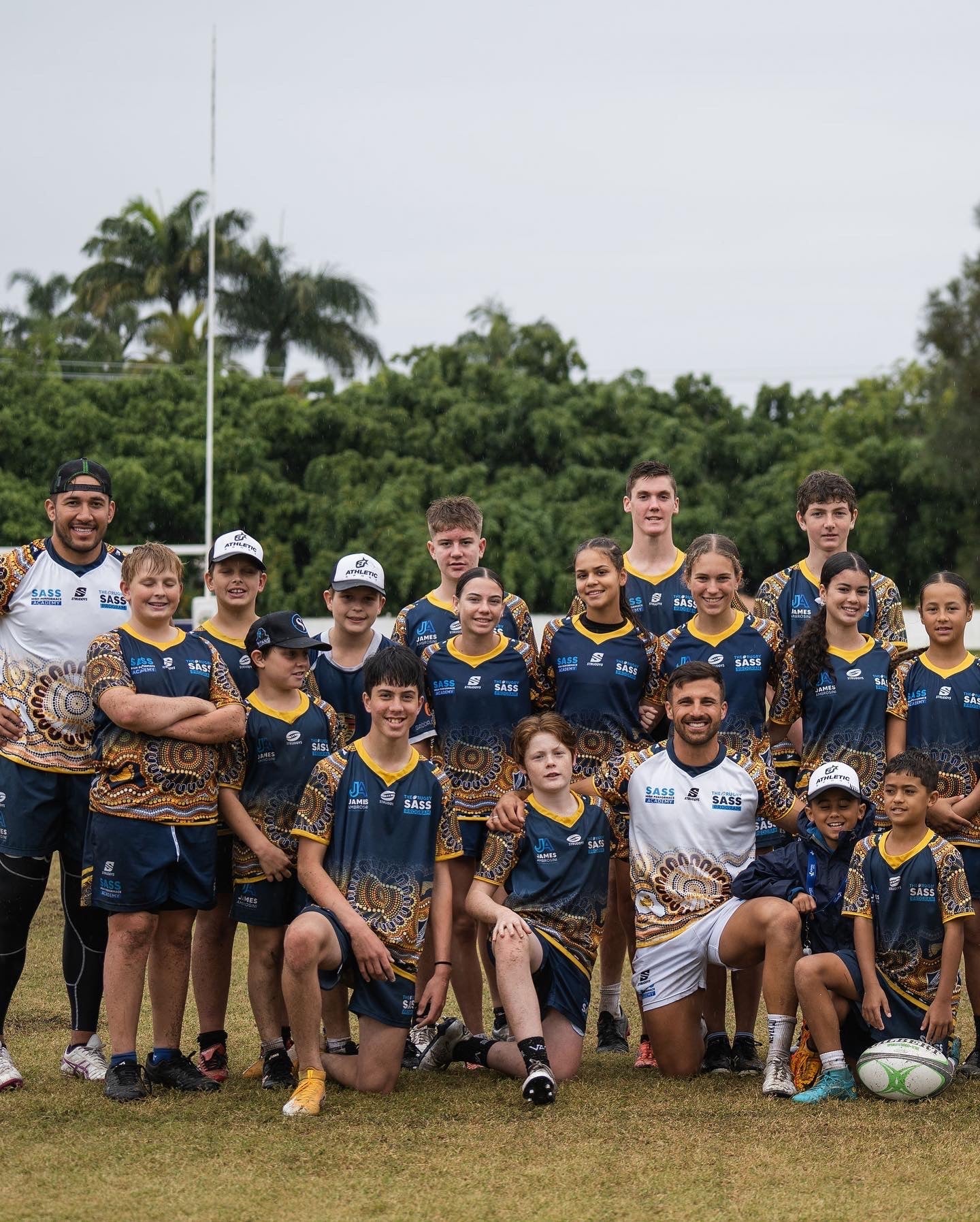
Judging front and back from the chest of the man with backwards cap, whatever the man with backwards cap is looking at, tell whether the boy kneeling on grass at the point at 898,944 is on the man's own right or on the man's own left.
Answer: on the man's own left

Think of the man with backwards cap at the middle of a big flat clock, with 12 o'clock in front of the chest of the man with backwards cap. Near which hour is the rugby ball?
The rugby ball is roughly at 10 o'clock from the man with backwards cap.

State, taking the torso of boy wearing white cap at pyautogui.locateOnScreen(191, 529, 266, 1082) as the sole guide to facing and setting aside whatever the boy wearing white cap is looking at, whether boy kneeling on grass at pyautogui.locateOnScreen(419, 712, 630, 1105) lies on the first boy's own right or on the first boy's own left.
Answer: on the first boy's own left

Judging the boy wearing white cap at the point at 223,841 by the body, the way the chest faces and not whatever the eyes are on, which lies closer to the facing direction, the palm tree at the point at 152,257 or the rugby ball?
the rugby ball

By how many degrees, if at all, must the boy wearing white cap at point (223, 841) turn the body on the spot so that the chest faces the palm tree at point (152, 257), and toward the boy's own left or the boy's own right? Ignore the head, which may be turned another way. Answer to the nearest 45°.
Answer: approximately 180°

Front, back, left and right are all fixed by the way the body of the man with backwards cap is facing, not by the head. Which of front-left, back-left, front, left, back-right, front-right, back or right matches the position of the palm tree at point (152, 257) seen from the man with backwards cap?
back

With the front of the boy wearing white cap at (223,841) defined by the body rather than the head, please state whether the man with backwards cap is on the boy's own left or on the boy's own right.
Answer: on the boy's own right

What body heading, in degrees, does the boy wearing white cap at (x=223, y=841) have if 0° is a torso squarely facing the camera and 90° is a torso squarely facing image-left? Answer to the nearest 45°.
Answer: approximately 0°

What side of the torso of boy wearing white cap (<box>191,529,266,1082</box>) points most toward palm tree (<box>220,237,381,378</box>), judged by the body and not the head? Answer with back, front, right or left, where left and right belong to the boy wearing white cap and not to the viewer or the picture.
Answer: back

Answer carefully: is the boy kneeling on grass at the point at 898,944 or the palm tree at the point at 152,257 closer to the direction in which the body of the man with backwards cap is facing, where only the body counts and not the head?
the boy kneeling on grass

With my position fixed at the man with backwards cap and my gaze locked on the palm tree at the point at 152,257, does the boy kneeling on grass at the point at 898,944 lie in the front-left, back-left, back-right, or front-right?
back-right

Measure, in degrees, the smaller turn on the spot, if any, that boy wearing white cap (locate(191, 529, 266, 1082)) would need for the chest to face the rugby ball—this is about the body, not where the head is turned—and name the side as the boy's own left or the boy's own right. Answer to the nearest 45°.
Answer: approximately 45° to the boy's own left

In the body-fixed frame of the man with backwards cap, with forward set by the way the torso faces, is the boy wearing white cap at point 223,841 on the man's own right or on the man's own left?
on the man's own left
